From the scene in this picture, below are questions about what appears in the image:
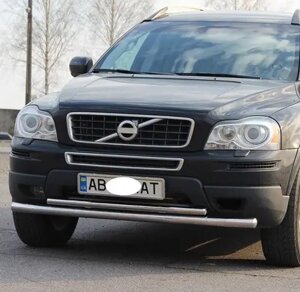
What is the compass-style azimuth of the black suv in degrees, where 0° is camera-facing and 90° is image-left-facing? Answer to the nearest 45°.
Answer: approximately 45°

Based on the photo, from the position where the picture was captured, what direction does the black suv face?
facing the viewer and to the left of the viewer
